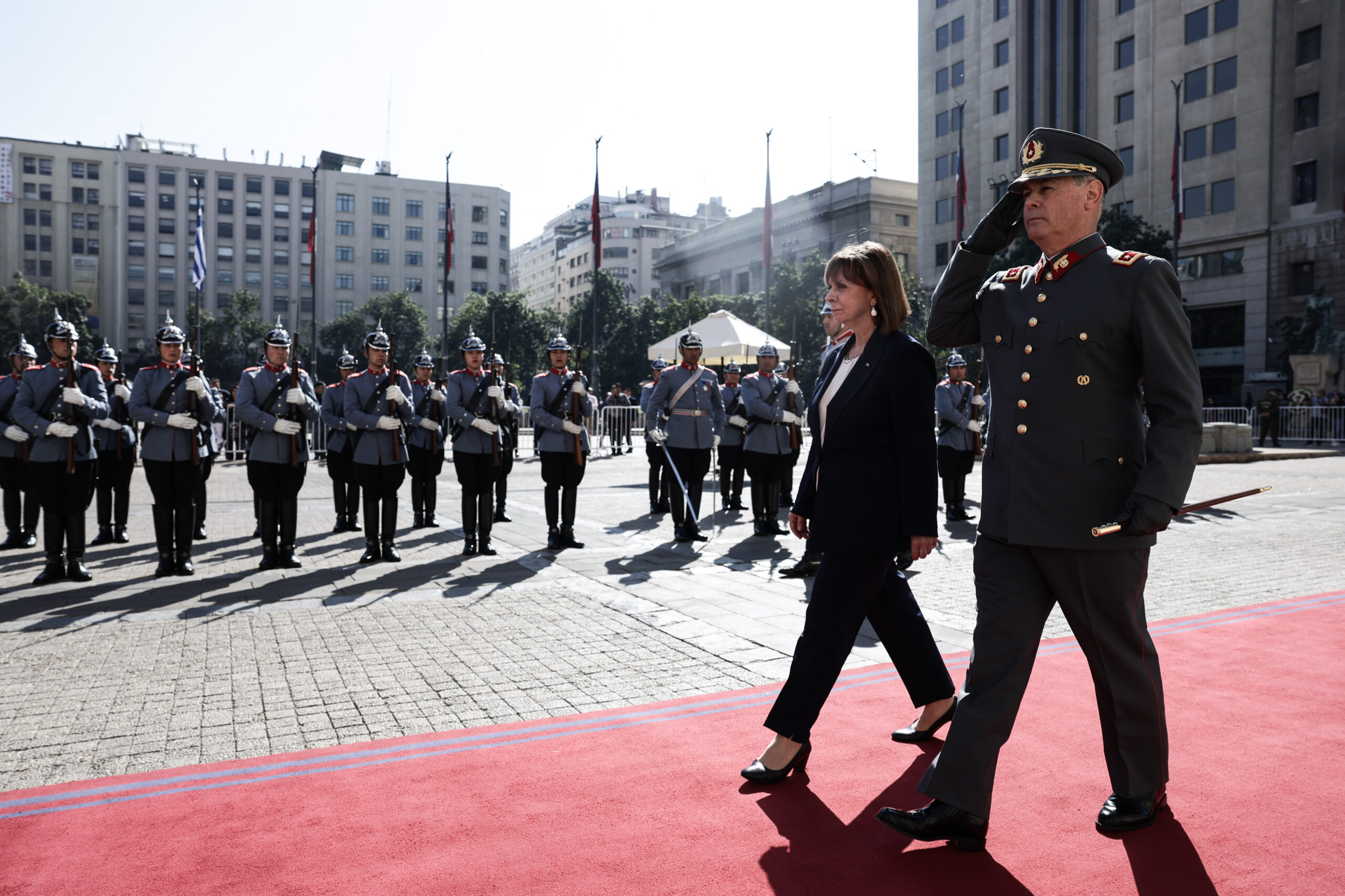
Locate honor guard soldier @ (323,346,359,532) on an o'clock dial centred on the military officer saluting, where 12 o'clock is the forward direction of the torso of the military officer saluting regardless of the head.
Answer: The honor guard soldier is roughly at 3 o'clock from the military officer saluting.

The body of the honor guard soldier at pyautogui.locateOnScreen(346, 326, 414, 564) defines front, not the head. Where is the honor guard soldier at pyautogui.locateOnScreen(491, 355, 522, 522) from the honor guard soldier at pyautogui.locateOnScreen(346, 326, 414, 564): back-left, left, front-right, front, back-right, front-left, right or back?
back-left

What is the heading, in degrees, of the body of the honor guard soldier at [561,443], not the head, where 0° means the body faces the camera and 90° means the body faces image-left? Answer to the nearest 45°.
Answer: approximately 0°

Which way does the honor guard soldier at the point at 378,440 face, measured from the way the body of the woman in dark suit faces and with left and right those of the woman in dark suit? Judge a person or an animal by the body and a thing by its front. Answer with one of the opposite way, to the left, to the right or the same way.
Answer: to the left

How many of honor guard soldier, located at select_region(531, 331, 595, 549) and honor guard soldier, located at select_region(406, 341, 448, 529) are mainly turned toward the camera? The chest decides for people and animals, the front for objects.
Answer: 2

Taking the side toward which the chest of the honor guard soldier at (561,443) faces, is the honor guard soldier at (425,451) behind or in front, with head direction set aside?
behind

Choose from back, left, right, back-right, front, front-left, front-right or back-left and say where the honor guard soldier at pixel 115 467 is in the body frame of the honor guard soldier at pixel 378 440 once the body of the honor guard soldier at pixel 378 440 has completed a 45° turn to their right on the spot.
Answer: right

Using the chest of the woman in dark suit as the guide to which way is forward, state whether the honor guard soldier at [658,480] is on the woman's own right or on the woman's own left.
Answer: on the woman's own right

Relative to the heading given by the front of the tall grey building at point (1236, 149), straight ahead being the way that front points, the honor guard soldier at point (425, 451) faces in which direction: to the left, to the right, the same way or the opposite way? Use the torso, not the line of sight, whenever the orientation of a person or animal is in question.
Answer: to the left

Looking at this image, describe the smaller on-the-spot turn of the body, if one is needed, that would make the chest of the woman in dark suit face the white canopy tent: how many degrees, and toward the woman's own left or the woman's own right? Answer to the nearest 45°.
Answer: approximately 135° to the woman's own right
